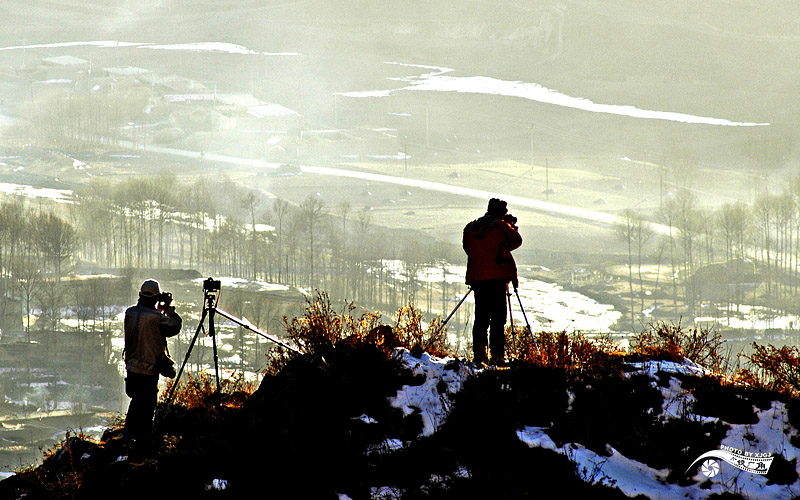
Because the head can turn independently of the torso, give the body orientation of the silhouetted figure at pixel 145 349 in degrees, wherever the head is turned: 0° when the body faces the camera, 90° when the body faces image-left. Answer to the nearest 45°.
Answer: approximately 225°

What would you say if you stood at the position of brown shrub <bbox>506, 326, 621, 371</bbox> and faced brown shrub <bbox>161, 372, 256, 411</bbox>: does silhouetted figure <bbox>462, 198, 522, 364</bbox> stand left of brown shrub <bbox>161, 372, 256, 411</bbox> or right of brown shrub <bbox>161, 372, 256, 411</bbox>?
right

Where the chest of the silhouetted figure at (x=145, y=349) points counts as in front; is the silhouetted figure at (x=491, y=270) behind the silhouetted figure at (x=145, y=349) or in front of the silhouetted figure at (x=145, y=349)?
in front

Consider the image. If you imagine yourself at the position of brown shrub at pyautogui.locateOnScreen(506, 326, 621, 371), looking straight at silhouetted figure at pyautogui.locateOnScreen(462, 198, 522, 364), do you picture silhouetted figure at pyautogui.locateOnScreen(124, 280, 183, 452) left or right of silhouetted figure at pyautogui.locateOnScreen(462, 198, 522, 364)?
left

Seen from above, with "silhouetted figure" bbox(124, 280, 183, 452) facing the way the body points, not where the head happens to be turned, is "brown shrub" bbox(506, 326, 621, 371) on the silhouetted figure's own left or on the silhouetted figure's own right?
on the silhouetted figure's own right
